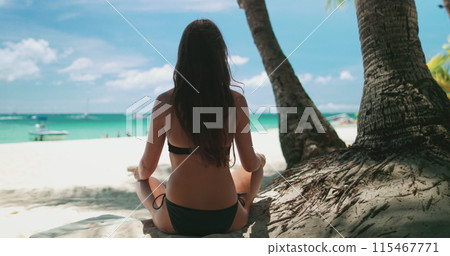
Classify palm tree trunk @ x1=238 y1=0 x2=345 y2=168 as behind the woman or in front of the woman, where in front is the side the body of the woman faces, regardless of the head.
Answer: in front

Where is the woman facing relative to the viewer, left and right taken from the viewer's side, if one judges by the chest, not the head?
facing away from the viewer

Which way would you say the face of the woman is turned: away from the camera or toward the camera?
away from the camera

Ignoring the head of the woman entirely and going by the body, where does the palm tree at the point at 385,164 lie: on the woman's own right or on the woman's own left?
on the woman's own right
